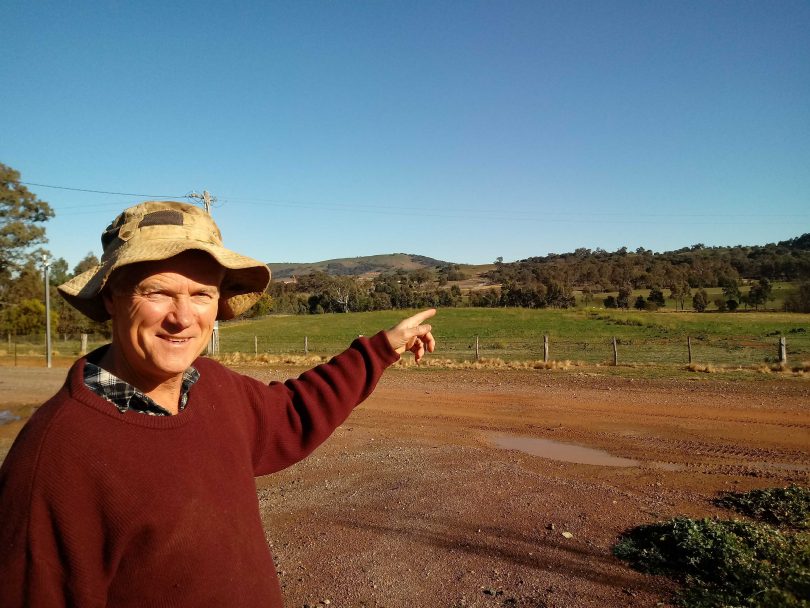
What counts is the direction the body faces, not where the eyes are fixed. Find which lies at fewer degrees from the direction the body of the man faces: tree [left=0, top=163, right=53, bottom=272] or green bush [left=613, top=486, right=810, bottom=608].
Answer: the green bush

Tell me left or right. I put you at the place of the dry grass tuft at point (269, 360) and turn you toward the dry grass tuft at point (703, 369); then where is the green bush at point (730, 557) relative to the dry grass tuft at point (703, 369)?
right

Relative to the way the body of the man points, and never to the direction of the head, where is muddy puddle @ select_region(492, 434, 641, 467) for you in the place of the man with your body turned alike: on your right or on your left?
on your left

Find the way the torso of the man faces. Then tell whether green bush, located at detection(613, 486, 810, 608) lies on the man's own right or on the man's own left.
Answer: on the man's own left

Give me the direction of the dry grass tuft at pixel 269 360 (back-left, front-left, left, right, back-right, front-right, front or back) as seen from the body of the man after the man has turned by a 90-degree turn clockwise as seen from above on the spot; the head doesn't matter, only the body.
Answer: back-right

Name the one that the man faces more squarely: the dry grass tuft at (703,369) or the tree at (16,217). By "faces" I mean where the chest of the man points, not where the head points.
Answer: the dry grass tuft

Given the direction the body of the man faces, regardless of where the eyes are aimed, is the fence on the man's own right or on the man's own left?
on the man's own left

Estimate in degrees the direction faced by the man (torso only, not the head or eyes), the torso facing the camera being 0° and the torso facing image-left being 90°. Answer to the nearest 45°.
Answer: approximately 315°

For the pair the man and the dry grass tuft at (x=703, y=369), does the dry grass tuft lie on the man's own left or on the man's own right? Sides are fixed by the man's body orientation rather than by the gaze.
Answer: on the man's own left
